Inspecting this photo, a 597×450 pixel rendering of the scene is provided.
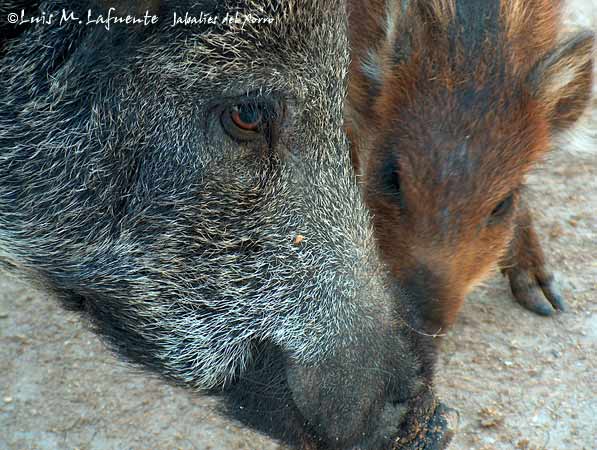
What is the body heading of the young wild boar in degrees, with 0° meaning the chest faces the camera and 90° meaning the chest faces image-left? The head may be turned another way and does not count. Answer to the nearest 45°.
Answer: approximately 0°
